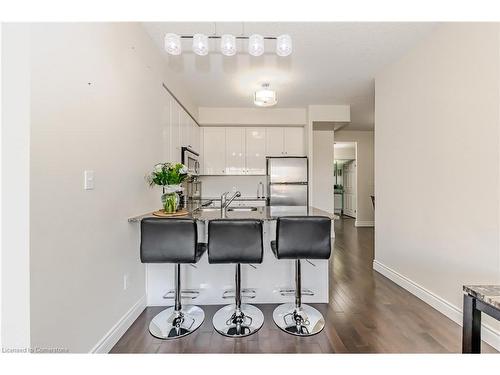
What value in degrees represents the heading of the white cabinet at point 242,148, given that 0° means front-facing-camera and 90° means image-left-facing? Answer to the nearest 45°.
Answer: approximately 0°

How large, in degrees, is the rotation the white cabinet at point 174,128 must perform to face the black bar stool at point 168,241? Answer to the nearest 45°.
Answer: approximately 90° to its right

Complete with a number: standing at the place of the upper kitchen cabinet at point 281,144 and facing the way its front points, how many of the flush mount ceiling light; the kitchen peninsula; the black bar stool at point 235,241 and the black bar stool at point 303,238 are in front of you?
4

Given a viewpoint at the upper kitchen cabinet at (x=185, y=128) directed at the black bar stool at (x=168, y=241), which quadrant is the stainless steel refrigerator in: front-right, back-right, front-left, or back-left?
back-left

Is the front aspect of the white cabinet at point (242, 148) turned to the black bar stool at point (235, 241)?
yes

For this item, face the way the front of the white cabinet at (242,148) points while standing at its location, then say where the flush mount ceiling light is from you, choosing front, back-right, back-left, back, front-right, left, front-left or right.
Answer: front

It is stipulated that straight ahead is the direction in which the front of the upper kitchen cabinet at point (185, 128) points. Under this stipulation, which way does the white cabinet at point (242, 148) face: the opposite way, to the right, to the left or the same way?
to the right

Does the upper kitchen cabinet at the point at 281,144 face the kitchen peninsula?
yes

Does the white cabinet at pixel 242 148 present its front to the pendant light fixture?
yes

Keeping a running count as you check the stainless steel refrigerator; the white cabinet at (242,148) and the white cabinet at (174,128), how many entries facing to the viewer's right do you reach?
1

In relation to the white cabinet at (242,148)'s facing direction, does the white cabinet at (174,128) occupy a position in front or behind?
in front

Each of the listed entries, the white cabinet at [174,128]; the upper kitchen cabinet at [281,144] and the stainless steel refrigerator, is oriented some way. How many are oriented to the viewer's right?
1

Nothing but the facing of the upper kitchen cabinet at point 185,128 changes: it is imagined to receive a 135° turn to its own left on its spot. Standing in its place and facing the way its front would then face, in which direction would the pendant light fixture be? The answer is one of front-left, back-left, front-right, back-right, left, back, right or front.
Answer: back-left

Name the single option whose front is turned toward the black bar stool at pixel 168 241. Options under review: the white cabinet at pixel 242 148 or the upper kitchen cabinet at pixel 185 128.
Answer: the white cabinet

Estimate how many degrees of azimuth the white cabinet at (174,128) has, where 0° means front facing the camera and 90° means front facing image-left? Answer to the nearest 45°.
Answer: approximately 270°

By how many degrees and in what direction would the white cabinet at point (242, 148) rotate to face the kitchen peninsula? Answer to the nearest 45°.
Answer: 0° — it already faces it

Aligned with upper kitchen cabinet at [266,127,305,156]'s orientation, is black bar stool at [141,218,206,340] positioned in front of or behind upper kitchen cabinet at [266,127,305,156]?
in front

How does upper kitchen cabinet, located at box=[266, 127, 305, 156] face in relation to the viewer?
toward the camera
